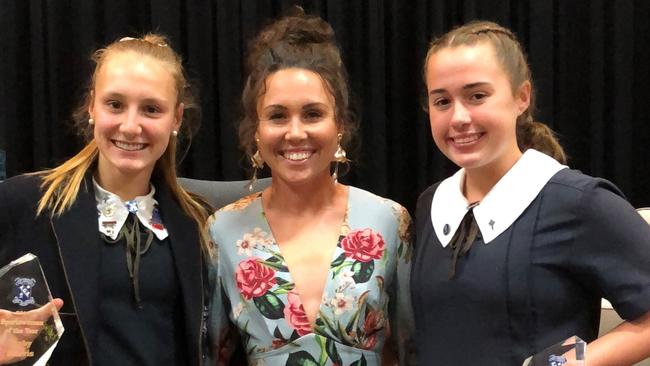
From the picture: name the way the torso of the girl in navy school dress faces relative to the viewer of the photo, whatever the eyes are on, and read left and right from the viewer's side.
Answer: facing the viewer and to the left of the viewer

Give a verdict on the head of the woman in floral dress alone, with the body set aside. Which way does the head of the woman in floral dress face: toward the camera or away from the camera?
toward the camera

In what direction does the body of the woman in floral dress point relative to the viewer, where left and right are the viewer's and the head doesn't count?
facing the viewer

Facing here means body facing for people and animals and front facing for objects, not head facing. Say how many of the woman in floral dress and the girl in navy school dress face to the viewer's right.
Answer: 0
